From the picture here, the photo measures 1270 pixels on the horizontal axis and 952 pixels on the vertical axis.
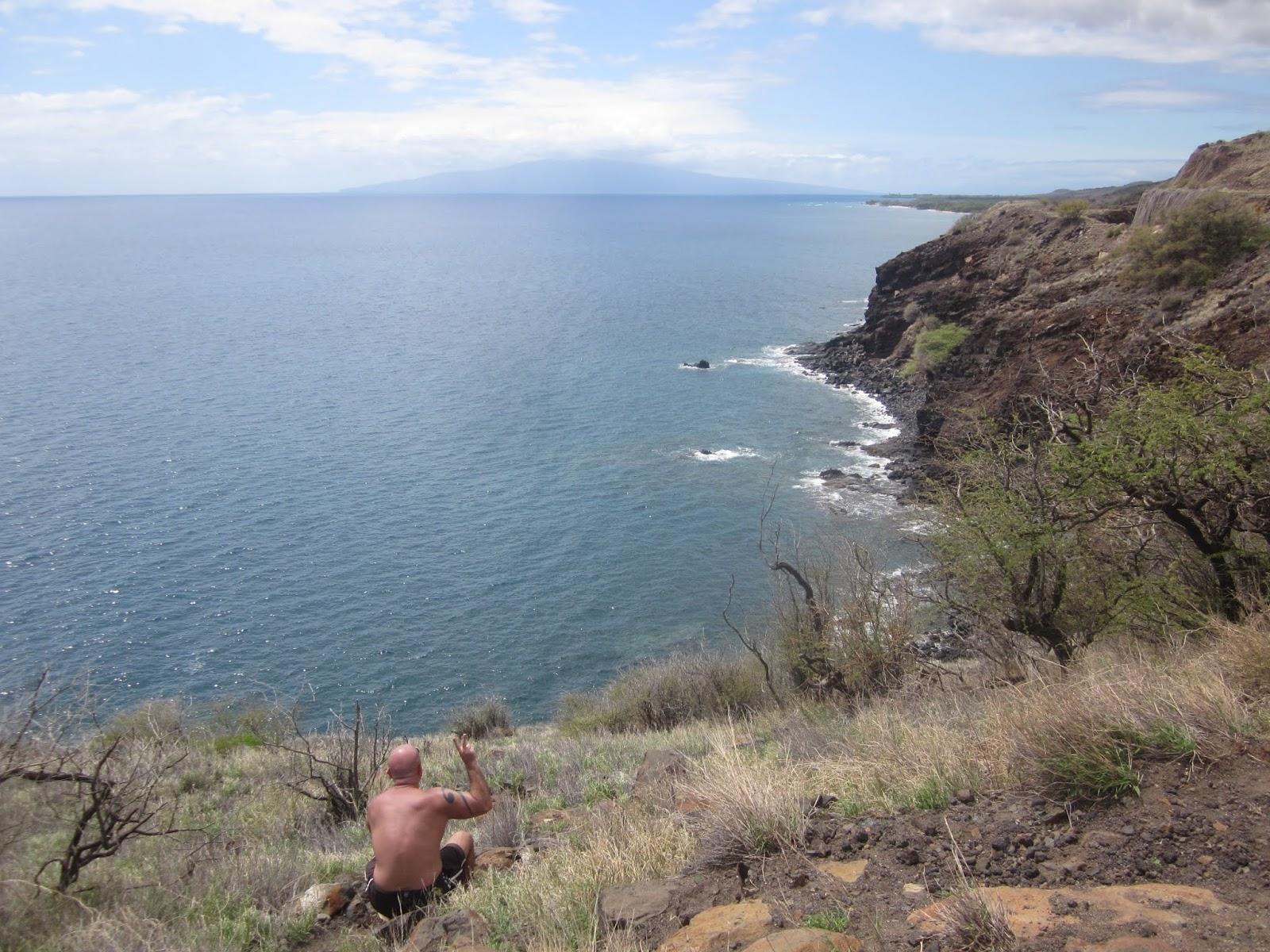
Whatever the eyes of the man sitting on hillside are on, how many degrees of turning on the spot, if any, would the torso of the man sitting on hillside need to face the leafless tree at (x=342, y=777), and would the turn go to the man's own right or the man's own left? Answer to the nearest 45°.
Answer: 0° — they already face it

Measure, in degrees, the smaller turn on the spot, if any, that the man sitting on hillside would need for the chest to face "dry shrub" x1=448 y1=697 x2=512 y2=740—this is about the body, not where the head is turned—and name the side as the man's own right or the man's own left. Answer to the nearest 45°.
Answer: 0° — they already face it

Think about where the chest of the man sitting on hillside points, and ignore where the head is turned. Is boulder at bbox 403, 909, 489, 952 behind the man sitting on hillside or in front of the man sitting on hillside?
behind

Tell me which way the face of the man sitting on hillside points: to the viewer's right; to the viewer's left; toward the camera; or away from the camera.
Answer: away from the camera

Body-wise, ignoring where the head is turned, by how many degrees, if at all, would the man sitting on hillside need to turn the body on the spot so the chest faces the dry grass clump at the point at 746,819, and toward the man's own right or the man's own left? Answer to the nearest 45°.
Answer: approximately 135° to the man's own right

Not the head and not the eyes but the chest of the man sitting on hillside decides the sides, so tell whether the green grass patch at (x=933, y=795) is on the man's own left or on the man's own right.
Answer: on the man's own right

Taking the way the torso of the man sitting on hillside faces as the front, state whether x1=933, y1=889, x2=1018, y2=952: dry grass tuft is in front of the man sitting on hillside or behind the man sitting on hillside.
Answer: behind

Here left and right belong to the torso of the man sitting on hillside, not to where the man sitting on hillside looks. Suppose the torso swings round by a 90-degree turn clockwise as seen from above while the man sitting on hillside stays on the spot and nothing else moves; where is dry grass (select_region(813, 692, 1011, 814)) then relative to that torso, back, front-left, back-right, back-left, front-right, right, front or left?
front

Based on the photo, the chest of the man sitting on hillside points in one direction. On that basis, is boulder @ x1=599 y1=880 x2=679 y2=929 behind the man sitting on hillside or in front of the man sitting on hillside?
behind

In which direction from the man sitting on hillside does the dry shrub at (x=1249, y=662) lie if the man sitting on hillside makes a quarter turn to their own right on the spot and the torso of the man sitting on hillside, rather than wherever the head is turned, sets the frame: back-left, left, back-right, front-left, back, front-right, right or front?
front

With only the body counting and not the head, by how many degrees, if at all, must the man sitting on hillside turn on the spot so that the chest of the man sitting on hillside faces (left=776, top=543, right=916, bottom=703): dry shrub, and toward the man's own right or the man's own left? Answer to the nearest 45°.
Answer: approximately 45° to the man's own right

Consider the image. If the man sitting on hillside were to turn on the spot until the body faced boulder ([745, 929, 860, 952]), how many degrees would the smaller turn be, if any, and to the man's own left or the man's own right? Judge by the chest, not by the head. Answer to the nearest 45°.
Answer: approximately 135° to the man's own right

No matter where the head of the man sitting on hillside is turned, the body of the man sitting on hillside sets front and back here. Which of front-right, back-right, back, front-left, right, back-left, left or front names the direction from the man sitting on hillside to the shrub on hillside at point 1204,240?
front-right

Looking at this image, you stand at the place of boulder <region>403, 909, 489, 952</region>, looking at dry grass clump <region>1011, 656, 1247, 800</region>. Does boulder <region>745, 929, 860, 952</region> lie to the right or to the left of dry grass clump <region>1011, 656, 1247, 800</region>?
right

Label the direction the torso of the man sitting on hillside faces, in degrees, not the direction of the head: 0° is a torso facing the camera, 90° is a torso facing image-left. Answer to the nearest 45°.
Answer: approximately 180°
